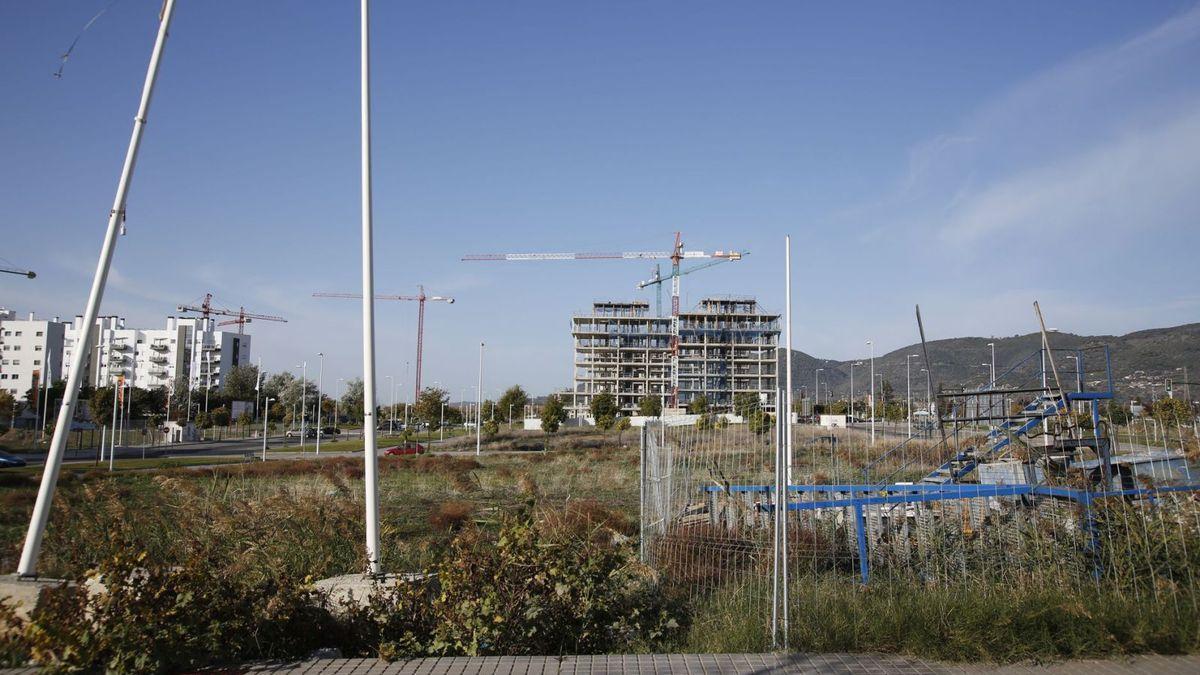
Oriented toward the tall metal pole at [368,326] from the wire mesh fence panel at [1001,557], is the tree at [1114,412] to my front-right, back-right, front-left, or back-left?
back-right

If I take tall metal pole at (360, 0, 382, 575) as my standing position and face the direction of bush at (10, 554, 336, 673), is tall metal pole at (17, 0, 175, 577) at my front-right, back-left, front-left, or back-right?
front-right
